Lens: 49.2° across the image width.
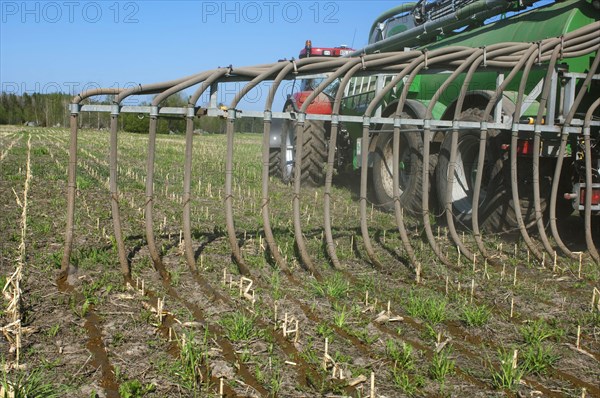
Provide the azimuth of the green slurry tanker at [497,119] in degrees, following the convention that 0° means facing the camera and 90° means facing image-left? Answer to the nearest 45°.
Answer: approximately 135°

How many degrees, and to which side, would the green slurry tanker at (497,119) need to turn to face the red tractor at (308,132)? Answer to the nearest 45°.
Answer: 0° — it already faces it
